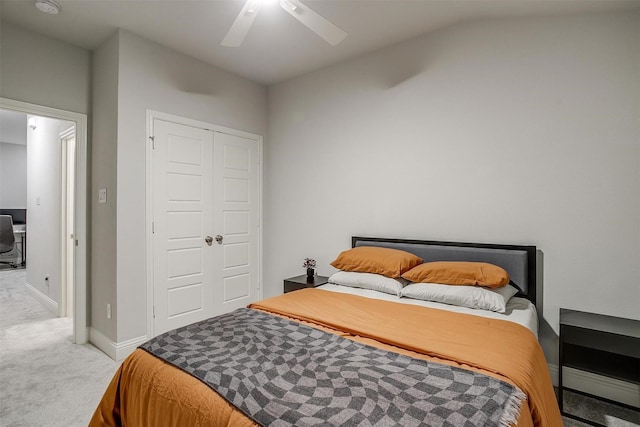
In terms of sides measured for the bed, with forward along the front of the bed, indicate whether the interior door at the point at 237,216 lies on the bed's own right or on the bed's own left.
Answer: on the bed's own right

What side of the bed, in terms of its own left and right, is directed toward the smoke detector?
right

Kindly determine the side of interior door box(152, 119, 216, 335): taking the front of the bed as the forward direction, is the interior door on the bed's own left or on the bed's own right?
on the bed's own right

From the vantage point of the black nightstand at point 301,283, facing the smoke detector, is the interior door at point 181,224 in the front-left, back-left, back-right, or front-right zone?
front-right

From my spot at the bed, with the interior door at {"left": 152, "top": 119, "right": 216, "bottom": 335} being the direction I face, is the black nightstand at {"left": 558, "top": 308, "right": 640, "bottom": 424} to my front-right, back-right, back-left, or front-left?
back-right

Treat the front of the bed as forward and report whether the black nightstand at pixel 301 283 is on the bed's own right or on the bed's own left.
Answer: on the bed's own right

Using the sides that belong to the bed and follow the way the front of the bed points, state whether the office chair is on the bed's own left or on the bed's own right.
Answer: on the bed's own right

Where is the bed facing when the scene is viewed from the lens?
facing the viewer and to the left of the viewer

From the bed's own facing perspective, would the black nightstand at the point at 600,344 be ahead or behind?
behind
